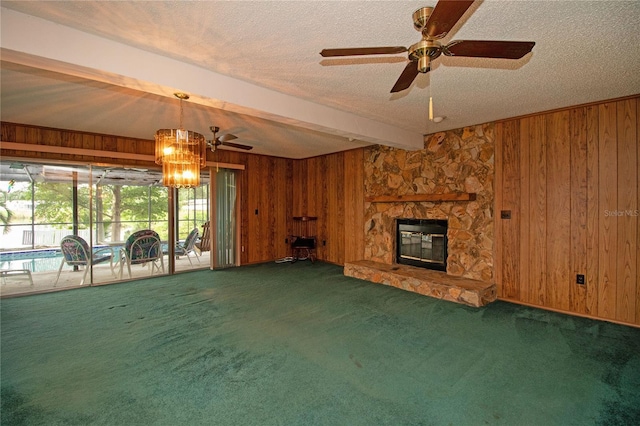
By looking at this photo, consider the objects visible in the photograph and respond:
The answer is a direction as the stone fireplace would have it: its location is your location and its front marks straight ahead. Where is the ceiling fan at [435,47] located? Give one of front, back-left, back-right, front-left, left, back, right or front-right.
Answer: front-left

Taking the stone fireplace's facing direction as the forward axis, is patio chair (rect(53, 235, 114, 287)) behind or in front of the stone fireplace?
in front

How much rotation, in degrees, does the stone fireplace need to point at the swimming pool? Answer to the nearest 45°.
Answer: approximately 45° to its right

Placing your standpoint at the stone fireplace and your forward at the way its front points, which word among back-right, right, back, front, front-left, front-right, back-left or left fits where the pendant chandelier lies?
front

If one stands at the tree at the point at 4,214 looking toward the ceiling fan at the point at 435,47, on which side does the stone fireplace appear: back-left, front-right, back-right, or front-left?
front-left

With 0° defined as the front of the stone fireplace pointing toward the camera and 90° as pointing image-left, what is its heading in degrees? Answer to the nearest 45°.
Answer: approximately 45°
